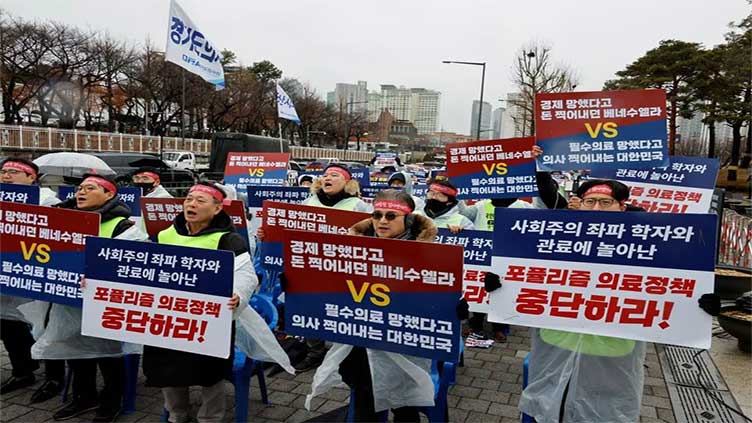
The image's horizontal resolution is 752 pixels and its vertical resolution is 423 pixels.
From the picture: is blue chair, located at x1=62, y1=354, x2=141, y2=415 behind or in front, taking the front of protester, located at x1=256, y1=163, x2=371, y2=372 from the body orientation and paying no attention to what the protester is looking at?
in front

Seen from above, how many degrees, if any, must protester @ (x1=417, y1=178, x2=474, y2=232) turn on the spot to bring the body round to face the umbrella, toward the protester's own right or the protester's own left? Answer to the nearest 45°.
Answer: approximately 90° to the protester's own right

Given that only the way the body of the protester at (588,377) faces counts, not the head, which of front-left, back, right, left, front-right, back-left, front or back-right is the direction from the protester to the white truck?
back-right

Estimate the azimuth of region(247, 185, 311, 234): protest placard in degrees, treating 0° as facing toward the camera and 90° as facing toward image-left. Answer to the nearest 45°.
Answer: approximately 0°

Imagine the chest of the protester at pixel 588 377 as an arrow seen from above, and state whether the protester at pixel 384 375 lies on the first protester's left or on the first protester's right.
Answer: on the first protester's right

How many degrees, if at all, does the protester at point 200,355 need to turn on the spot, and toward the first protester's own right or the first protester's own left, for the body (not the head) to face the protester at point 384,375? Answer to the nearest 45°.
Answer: approximately 90° to the first protester's own left

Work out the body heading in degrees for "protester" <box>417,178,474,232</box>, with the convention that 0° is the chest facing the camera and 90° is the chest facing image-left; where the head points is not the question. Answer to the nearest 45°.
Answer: approximately 45°

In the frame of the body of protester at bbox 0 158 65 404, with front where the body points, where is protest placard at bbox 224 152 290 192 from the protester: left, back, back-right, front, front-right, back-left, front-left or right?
back

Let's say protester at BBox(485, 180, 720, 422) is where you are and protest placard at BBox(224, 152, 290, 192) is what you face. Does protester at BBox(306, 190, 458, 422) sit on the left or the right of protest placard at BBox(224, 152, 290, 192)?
left

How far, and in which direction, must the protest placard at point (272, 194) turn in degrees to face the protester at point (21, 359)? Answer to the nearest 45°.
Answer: approximately 45° to its right

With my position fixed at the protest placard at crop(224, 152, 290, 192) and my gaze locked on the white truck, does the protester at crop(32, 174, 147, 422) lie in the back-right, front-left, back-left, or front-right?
back-left
